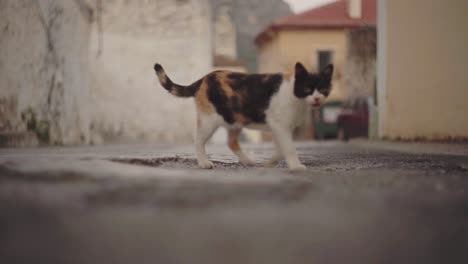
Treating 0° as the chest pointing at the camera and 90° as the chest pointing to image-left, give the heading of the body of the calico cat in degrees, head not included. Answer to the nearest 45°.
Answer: approximately 270°
